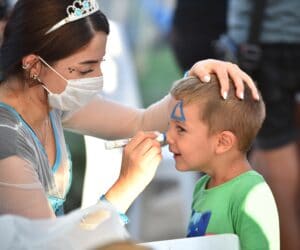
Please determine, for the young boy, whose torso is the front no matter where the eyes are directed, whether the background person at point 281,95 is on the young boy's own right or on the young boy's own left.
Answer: on the young boy's own right

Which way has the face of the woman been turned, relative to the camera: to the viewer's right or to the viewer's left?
to the viewer's right

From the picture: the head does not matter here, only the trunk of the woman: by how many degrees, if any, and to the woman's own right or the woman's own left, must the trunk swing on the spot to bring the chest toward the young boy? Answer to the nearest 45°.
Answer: approximately 45° to the woman's own left

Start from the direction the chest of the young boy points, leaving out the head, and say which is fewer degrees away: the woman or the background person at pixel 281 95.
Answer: the woman

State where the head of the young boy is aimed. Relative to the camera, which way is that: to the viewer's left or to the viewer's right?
to the viewer's left

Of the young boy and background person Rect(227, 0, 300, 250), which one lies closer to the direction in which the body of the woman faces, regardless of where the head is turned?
the young boy

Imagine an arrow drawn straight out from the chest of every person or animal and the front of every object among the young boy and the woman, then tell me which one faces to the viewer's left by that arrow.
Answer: the young boy

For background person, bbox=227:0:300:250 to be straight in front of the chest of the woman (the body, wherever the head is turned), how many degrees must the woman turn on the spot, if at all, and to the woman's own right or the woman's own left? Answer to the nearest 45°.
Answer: approximately 90° to the woman's own left

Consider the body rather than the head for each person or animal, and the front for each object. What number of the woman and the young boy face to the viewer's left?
1

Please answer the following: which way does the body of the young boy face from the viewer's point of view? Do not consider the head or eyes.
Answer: to the viewer's left
